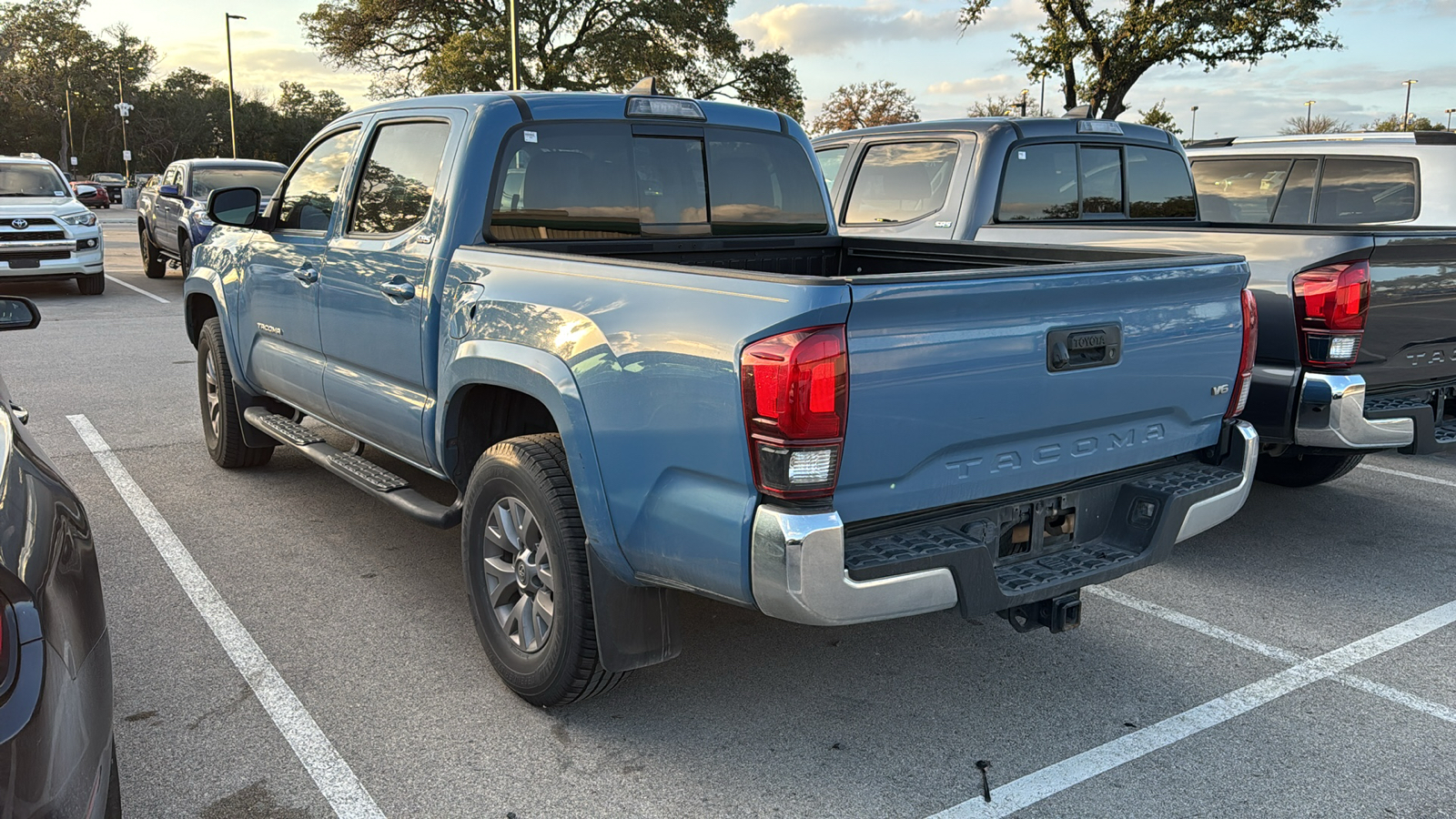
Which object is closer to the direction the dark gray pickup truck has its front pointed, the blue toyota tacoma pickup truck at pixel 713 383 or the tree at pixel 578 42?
the tree

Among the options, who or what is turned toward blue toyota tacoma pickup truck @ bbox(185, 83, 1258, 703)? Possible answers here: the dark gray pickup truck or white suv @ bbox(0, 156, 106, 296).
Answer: the white suv

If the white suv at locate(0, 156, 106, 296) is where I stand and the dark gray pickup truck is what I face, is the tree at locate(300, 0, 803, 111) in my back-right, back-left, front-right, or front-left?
back-left

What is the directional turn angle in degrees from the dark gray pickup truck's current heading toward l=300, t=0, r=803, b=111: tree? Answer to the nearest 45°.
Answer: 0° — it already faces it

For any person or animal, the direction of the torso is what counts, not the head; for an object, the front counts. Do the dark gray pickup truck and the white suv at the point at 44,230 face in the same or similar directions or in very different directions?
very different directions

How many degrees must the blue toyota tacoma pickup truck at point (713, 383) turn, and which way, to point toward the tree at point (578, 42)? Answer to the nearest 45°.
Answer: approximately 45° to its right

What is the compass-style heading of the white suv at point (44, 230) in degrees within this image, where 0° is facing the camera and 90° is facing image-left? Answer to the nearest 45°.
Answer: approximately 0°

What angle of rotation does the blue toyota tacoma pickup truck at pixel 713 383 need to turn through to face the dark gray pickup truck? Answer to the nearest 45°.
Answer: approximately 90° to its right

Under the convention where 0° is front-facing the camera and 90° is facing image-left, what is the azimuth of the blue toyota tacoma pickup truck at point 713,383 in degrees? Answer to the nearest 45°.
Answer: approximately 135°

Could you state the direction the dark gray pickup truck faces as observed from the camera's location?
facing away from the viewer and to the left of the viewer

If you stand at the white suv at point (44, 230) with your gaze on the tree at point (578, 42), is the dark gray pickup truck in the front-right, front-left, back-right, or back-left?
back-right
